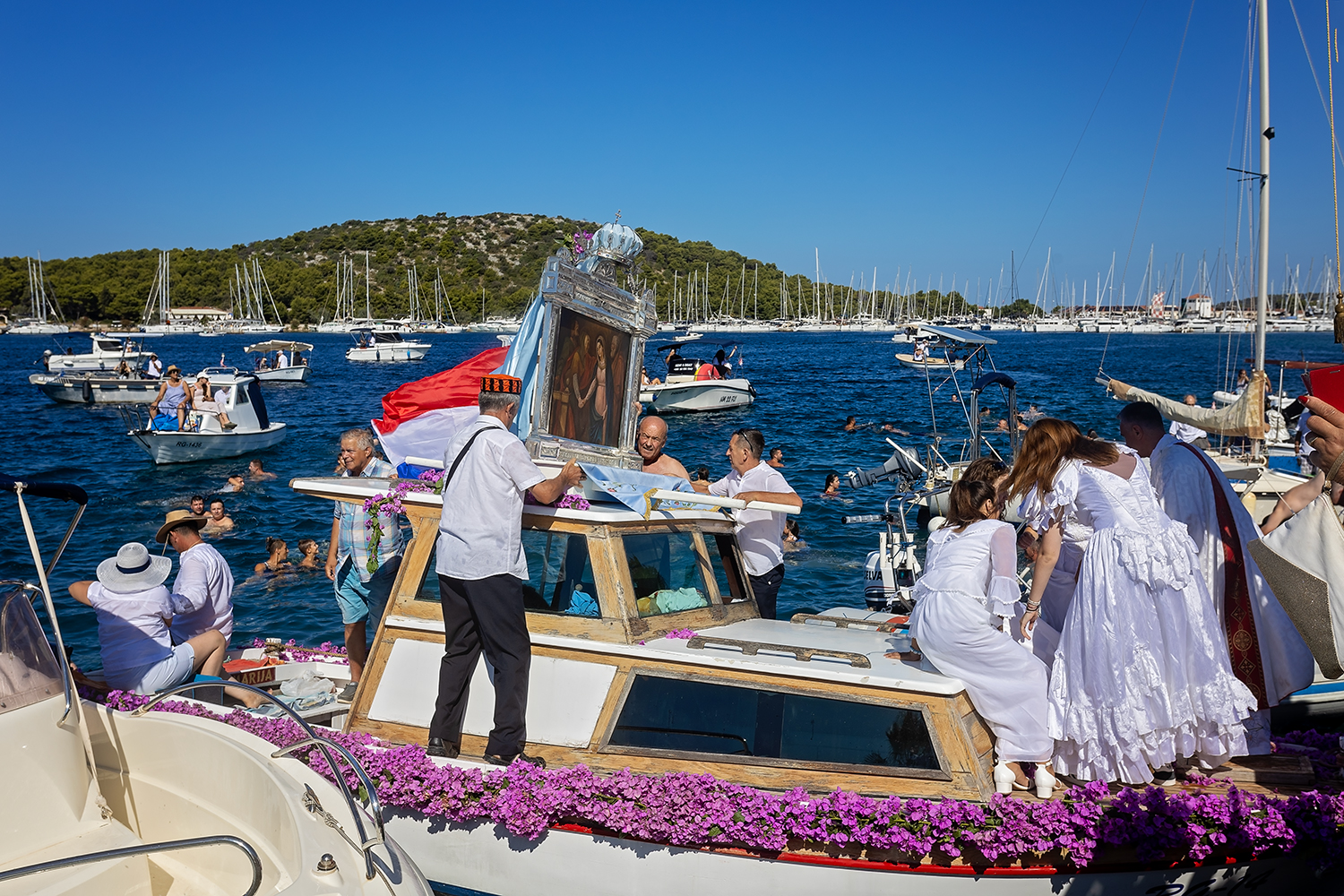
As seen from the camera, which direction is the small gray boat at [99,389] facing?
to the viewer's left

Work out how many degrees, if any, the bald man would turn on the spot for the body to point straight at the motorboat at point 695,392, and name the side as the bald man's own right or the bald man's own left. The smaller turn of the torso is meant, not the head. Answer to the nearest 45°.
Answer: approximately 135° to the bald man's own right

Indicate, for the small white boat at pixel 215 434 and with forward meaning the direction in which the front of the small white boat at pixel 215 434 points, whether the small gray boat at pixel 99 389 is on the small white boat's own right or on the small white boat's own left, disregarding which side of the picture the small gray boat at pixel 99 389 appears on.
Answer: on the small white boat's own right

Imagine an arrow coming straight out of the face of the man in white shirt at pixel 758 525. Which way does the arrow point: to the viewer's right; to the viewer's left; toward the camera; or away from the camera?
to the viewer's left

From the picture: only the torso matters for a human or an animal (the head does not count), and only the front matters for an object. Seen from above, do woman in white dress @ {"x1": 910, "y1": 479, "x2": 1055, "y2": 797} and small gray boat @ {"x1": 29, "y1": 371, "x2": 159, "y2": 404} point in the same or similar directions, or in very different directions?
very different directions

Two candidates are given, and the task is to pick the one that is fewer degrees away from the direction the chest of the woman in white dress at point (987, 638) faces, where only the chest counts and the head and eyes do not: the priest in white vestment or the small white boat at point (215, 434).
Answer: the priest in white vestment
